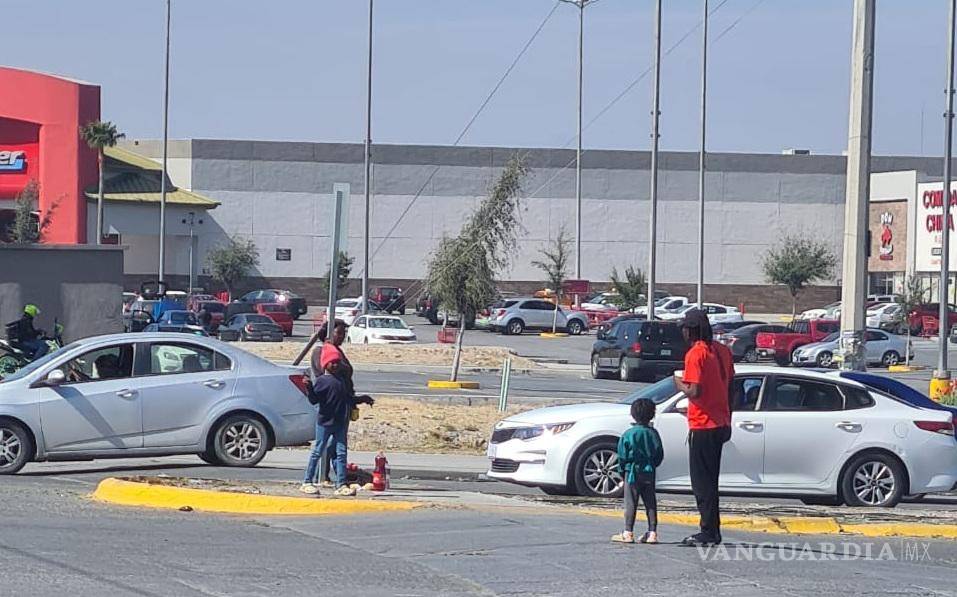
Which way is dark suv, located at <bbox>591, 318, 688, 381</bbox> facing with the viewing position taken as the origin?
facing away from the viewer and to the left of the viewer

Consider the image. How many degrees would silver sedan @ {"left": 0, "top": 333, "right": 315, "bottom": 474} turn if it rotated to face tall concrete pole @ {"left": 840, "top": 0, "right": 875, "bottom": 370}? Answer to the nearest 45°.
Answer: approximately 180°

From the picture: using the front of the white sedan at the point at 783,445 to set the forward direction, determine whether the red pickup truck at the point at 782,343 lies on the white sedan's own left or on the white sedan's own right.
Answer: on the white sedan's own right

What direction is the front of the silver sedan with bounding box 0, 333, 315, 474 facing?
to the viewer's left

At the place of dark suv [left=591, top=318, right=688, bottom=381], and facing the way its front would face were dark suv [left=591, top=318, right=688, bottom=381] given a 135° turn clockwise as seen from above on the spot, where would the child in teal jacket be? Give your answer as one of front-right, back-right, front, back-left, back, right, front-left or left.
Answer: right

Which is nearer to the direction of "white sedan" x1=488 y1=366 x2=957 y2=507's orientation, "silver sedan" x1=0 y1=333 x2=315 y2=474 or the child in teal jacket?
the silver sedan

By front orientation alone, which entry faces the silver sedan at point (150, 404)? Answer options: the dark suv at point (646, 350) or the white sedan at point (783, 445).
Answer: the white sedan

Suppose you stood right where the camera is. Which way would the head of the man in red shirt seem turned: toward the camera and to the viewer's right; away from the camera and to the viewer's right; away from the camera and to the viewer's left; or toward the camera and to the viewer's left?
away from the camera and to the viewer's left

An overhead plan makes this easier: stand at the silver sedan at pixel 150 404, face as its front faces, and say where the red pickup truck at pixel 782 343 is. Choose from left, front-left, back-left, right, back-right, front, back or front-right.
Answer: back-right

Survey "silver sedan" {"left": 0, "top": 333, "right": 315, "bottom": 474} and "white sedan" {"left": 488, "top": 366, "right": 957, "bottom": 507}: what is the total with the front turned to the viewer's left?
2

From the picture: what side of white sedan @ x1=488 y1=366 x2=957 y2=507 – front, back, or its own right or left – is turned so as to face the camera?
left

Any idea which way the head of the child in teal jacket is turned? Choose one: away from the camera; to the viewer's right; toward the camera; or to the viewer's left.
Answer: away from the camera
